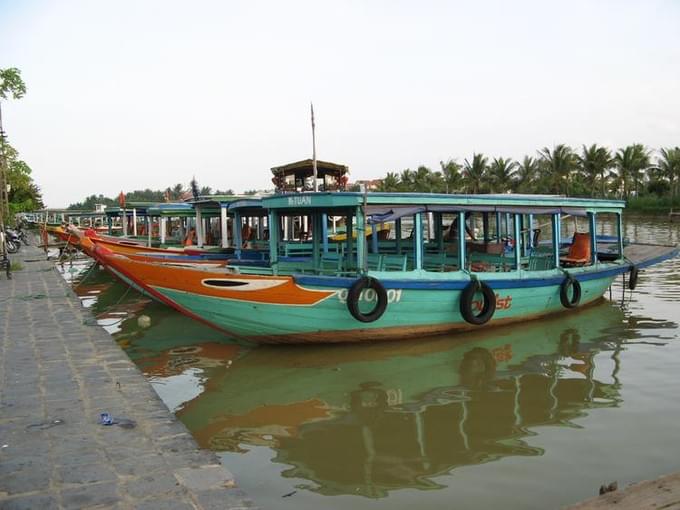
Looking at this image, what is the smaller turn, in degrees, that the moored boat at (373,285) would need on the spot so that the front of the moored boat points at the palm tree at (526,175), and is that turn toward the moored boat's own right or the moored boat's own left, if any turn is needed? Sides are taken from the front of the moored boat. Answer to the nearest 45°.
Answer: approximately 135° to the moored boat's own right

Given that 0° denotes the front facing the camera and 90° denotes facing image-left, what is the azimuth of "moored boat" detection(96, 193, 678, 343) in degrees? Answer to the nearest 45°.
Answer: approximately 45°

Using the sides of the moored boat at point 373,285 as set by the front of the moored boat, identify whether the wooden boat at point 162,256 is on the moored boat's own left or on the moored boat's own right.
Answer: on the moored boat's own right

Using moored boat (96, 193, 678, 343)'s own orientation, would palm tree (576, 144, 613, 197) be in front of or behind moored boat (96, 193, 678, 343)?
behind

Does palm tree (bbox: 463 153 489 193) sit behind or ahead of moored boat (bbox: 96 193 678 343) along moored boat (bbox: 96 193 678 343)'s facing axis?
behind

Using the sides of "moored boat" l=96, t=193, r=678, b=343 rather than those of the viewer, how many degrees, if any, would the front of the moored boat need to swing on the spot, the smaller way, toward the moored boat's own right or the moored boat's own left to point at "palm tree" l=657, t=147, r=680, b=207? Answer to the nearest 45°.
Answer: approximately 180°
